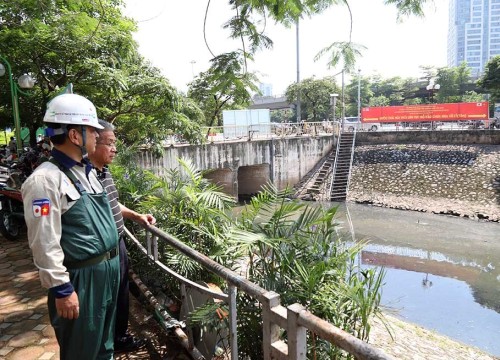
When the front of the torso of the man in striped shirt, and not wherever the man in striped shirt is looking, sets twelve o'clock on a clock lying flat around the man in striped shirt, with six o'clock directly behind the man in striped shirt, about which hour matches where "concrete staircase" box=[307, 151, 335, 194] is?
The concrete staircase is roughly at 10 o'clock from the man in striped shirt.

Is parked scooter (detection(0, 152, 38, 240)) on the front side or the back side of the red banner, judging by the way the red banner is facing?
on the front side

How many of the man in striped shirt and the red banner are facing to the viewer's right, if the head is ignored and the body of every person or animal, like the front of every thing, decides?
1

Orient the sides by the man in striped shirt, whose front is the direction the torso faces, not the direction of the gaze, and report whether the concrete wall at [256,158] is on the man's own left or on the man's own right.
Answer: on the man's own left

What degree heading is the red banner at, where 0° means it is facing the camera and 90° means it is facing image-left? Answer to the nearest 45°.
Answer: approximately 0°

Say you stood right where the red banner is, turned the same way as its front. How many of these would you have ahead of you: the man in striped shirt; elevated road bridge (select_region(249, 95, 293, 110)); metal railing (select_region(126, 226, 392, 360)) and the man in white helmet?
3

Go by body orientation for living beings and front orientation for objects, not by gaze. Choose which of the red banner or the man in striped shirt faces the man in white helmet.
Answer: the red banner

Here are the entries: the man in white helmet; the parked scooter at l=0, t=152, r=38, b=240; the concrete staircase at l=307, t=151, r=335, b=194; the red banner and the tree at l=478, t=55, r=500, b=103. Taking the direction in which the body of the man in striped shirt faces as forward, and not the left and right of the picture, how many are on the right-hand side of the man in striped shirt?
1

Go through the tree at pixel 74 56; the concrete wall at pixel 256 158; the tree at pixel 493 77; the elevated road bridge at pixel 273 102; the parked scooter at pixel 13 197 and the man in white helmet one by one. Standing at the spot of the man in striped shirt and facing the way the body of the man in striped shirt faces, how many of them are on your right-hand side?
1

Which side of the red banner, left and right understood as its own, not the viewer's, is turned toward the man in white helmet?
front

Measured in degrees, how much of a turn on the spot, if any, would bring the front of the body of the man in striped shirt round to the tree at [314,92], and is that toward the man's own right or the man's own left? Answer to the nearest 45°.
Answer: approximately 45° to the man's own left

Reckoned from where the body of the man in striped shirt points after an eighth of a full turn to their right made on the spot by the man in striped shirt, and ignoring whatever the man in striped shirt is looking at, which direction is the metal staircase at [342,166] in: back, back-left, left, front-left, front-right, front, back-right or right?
left

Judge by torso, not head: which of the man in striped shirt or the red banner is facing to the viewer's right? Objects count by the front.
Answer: the man in striped shirt

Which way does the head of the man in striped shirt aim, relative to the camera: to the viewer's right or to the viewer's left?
to the viewer's right

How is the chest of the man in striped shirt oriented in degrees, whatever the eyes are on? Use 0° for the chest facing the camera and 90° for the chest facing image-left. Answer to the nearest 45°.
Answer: approximately 270°
